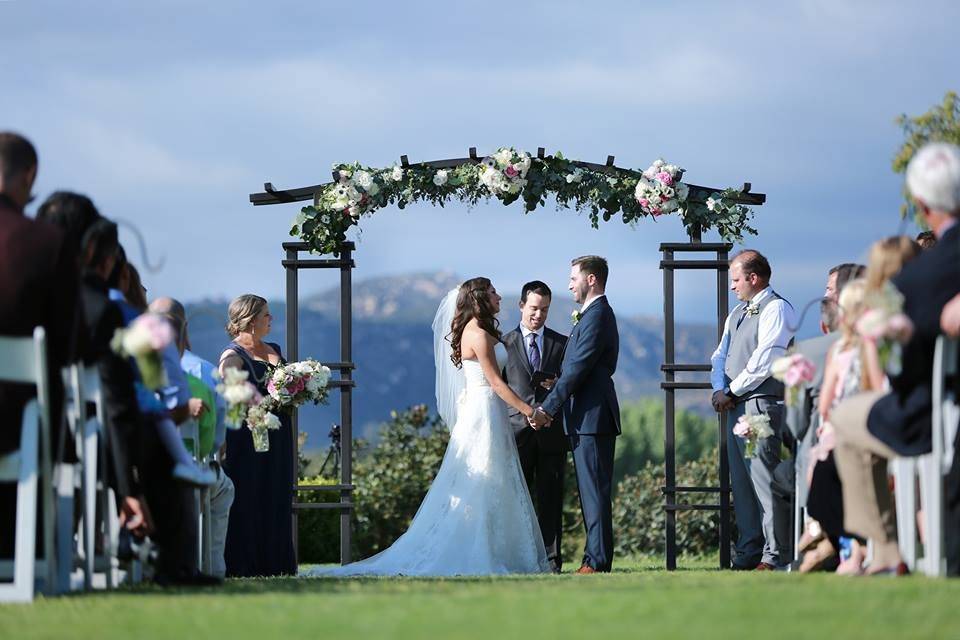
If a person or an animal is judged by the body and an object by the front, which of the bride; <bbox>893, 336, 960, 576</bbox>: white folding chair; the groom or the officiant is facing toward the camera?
the officiant

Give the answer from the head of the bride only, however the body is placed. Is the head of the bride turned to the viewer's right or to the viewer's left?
to the viewer's right

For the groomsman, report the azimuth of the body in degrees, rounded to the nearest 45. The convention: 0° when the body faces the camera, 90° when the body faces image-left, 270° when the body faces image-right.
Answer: approximately 45°

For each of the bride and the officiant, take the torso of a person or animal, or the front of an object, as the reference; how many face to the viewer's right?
1

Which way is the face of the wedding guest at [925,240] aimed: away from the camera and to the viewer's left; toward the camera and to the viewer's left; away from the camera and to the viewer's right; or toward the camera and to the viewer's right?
away from the camera and to the viewer's left

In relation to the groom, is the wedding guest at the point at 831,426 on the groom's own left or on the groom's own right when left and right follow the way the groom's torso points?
on the groom's own left

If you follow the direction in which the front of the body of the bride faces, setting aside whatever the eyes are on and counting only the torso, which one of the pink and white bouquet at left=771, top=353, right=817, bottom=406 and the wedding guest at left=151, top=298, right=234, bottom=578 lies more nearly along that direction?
the pink and white bouquet

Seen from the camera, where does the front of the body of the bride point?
to the viewer's right

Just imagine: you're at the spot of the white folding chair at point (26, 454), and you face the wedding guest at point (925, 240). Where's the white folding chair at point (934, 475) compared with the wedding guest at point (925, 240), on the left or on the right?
right

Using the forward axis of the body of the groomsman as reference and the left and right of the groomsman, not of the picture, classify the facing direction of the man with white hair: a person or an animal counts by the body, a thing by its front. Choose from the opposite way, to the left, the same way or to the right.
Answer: to the right

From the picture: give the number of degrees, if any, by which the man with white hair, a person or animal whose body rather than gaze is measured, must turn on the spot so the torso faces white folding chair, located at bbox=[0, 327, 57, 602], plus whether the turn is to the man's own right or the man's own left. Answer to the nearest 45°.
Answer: approximately 90° to the man's own left

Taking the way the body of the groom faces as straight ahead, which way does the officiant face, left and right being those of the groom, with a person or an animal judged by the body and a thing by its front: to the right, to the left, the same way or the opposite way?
to the left

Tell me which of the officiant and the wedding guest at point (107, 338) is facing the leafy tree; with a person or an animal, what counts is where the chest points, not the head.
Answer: the wedding guest

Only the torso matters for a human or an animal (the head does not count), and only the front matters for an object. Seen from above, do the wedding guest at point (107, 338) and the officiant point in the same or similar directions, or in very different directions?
very different directions

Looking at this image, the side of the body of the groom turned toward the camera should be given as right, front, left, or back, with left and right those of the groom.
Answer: left
